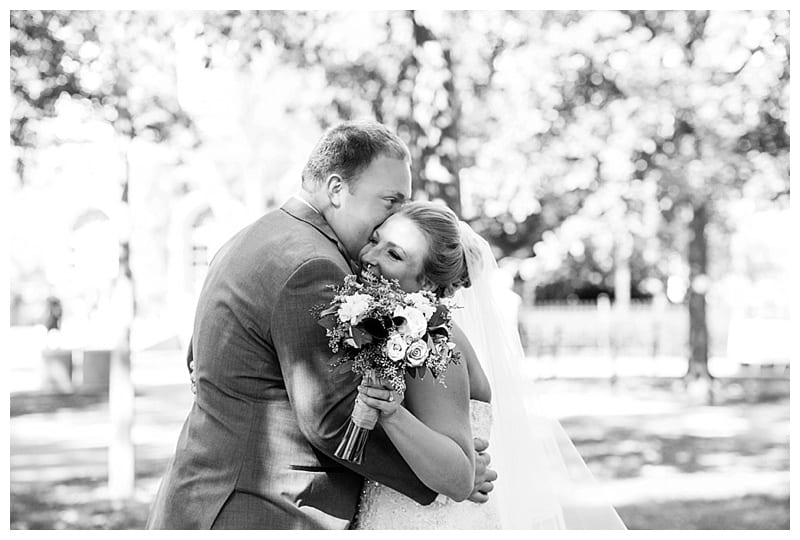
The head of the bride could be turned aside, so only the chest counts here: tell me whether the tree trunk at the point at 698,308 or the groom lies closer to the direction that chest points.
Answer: the groom

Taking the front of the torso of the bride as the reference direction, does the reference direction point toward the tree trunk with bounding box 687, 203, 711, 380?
no

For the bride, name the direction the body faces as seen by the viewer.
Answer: to the viewer's left

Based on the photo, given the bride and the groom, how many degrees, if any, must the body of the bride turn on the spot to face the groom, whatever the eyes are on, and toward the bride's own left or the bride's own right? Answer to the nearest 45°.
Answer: approximately 45° to the bride's own left

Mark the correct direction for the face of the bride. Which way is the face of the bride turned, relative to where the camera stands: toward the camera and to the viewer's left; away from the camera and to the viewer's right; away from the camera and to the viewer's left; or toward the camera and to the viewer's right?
toward the camera and to the viewer's left
